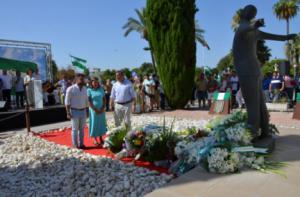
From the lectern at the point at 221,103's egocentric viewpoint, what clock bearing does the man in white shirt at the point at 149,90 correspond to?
The man in white shirt is roughly at 4 o'clock from the lectern.

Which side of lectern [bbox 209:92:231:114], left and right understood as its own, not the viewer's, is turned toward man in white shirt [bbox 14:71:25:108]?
right

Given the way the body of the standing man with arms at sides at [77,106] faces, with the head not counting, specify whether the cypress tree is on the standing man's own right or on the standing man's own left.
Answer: on the standing man's own left

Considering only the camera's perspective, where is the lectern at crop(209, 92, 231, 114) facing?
facing the viewer

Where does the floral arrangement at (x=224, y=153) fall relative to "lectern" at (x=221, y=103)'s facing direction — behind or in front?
in front

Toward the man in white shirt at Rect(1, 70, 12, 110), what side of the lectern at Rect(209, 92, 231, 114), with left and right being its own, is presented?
right

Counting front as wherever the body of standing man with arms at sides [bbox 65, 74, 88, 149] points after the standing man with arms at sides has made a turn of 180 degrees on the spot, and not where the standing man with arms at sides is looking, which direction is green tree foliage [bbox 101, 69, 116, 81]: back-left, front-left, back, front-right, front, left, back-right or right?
front-right

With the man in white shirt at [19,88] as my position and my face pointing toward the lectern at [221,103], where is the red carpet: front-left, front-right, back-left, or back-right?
front-right

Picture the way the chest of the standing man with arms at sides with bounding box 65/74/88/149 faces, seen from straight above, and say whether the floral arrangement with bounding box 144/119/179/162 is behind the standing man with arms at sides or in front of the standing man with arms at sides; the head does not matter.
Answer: in front

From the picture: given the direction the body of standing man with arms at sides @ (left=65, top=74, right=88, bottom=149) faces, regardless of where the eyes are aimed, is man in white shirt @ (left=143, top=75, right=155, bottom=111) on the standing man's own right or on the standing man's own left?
on the standing man's own left

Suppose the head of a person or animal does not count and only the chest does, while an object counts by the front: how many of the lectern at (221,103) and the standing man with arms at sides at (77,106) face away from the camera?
0

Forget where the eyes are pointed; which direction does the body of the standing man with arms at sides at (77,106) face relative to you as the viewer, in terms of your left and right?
facing the viewer and to the right of the viewer
